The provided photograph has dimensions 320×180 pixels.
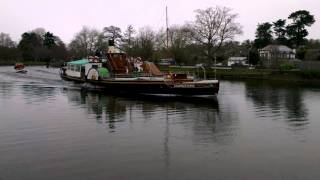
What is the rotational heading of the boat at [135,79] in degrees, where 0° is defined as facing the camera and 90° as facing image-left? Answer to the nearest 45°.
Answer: approximately 315°
